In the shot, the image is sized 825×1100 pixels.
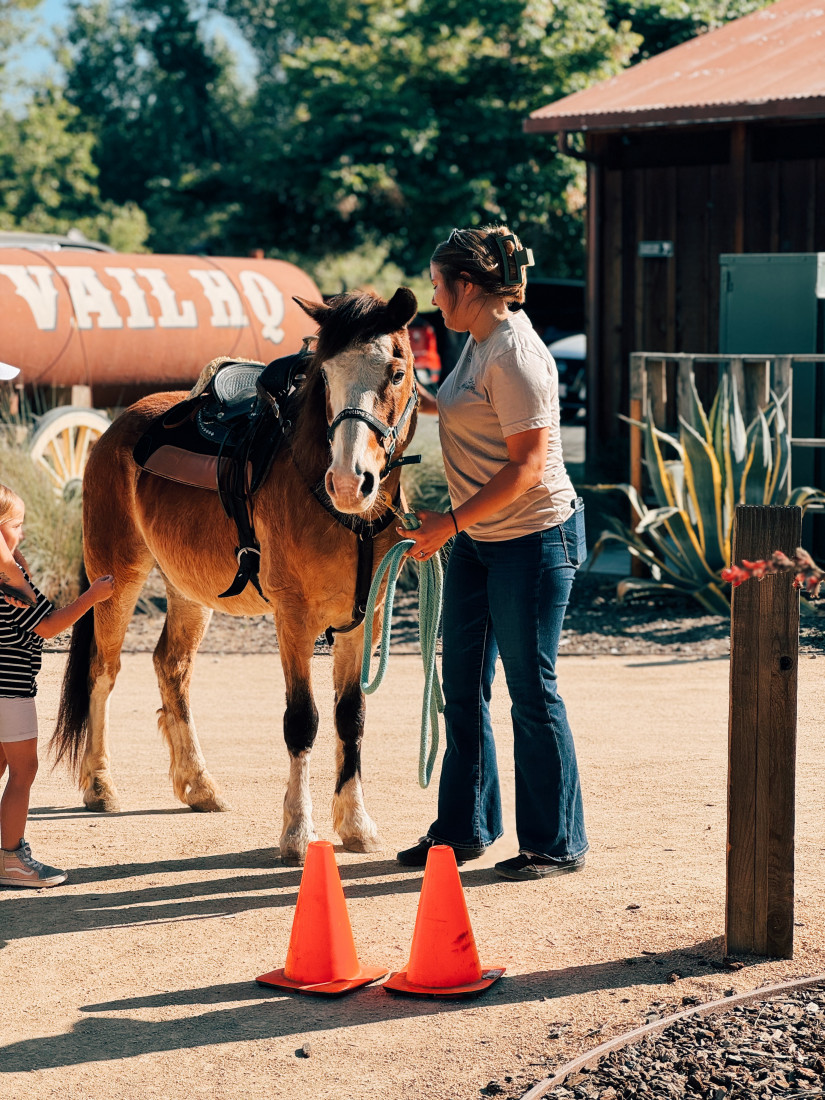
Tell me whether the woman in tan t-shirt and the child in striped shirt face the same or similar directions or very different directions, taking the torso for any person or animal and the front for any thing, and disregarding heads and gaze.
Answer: very different directions

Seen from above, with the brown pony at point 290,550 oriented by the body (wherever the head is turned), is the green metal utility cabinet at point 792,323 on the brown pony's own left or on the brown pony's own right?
on the brown pony's own left

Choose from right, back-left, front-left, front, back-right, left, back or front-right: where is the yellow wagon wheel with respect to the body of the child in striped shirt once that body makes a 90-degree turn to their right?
back

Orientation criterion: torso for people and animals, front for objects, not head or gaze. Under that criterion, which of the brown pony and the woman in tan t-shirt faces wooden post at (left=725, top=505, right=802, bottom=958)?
the brown pony

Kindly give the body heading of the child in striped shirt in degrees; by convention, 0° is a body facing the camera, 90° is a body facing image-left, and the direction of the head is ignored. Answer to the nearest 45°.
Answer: approximately 270°

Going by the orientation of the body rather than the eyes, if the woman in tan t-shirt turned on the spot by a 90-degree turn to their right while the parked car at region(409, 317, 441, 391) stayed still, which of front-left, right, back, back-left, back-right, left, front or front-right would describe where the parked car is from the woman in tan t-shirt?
front

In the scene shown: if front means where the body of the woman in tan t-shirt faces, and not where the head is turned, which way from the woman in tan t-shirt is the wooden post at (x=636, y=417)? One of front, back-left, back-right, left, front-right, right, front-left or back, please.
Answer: right

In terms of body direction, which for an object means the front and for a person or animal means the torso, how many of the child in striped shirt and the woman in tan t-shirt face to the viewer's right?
1

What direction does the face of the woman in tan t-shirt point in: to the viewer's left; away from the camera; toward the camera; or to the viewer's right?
to the viewer's left

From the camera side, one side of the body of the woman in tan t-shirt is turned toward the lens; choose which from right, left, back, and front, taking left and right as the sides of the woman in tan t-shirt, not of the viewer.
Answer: left

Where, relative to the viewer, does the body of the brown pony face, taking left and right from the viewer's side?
facing the viewer and to the right of the viewer

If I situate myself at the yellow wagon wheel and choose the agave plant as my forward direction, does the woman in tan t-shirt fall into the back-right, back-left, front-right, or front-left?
front-right

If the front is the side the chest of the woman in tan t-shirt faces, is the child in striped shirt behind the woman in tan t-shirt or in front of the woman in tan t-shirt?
in front

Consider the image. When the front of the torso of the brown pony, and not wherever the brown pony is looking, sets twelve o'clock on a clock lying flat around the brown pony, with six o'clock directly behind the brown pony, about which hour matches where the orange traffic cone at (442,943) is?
The orange traffic cone is roughly at 1 o'clock from the brown pony.
